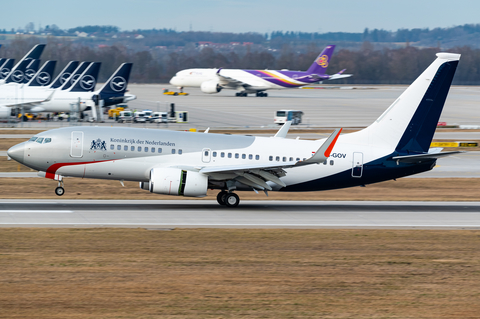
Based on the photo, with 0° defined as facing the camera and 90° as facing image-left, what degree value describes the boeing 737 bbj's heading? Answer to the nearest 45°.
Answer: approximately 90°
